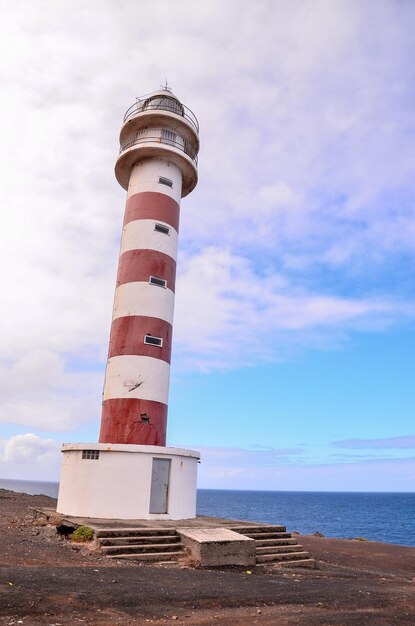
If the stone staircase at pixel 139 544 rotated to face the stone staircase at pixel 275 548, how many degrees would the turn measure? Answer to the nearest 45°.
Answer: approximately 90° to its left

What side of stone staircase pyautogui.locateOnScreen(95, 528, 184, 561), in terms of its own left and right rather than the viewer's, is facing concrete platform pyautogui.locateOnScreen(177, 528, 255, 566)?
left

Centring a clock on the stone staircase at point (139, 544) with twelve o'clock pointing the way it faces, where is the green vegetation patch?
The green vegetation patch is roughly at 4 o'clock from the stone staircase.

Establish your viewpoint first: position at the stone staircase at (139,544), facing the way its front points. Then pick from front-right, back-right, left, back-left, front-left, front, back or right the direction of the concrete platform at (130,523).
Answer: back

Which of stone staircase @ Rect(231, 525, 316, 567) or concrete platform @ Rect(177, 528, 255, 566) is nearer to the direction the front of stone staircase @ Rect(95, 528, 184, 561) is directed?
the concrete platform

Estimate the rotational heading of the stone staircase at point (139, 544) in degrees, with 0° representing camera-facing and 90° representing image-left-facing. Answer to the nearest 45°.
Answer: approximately 0°
